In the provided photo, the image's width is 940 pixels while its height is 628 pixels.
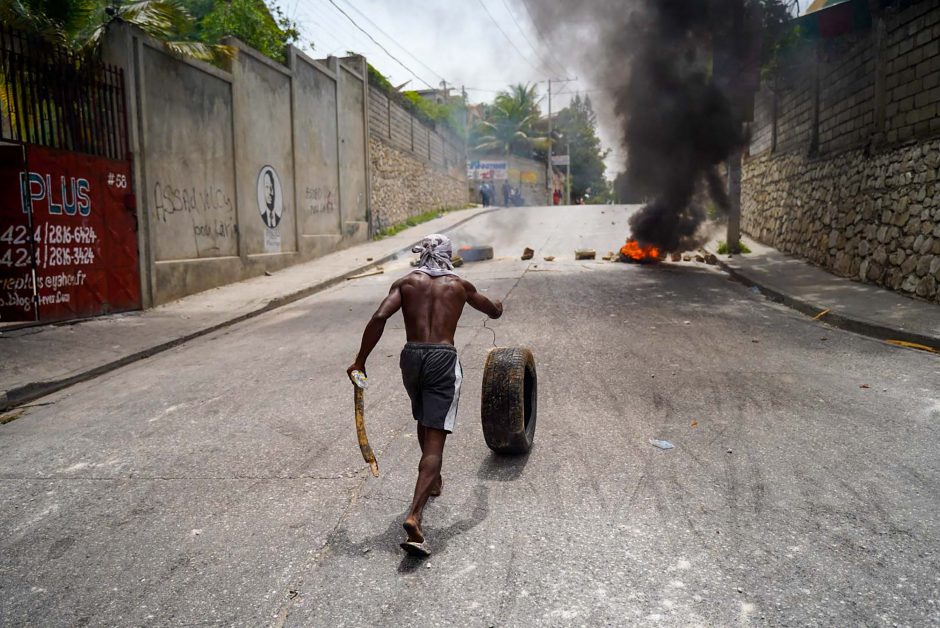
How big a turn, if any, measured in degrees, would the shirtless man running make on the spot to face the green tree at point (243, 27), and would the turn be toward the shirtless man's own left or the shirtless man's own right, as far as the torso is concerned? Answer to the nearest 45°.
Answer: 0° — they already face it

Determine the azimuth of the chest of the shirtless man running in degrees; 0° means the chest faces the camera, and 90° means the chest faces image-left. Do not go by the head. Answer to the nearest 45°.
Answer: approximately 180°

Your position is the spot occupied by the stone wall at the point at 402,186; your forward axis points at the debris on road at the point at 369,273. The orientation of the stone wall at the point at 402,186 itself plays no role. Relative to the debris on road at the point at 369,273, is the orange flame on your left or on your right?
left

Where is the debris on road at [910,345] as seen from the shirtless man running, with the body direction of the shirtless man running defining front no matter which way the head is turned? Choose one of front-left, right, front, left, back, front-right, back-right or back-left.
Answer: front-right

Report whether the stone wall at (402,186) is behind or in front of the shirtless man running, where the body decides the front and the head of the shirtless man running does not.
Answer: in front

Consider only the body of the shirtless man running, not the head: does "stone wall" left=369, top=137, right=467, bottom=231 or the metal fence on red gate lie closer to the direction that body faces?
the stone wall

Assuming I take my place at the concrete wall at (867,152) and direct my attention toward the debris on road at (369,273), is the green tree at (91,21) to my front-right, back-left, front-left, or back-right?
front-left

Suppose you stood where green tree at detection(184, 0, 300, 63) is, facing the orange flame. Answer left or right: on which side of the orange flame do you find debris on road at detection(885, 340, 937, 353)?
right

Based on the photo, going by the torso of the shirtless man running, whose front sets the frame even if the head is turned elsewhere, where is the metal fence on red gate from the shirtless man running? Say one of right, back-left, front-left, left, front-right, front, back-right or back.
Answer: front-left

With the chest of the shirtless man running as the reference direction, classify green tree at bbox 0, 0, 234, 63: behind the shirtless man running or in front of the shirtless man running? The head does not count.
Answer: in front

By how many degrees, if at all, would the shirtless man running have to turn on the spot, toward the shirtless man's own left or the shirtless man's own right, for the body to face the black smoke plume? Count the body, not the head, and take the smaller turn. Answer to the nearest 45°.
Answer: approximately 45° to the shirtless man's own right

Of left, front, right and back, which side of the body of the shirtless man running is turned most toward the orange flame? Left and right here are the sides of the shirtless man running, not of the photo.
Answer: front

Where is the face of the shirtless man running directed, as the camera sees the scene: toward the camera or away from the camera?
away from the camera
